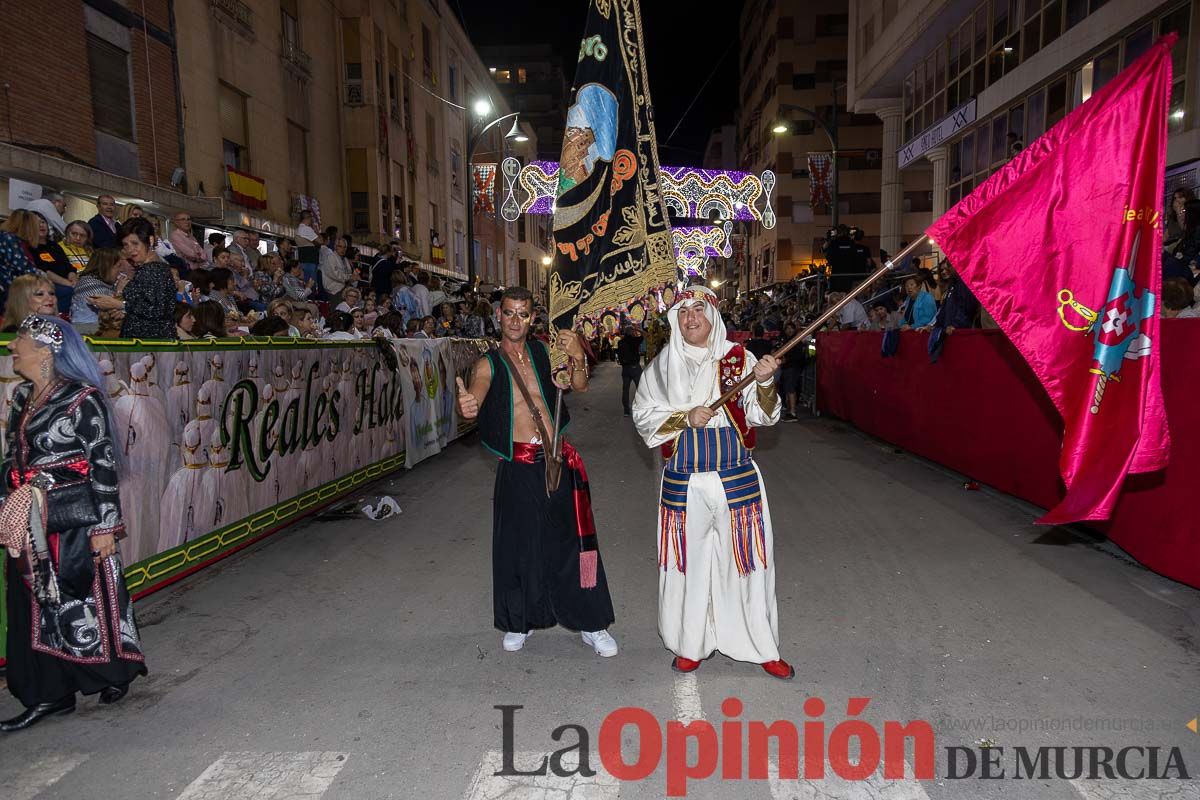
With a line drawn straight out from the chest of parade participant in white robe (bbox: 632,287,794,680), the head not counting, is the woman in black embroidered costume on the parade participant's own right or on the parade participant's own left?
on the parade participant's own right

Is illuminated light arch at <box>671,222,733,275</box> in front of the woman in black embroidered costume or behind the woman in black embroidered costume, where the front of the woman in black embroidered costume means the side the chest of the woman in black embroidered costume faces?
behind

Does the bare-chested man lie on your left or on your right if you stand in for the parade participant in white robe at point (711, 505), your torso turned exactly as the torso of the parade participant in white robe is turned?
on your right

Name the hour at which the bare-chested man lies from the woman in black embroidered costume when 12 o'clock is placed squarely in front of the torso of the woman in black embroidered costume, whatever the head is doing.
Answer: The bare-chested man is roughly at 8 o'clock from the woman in black embroidered costume.

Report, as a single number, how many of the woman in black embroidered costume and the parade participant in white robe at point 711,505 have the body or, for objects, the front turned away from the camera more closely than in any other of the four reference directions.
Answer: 0

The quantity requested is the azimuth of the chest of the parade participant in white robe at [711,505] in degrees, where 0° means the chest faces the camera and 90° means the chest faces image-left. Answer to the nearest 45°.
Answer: approximately 0°

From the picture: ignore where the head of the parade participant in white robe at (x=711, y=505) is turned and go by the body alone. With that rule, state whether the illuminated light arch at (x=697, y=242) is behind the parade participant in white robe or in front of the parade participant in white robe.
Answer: behind

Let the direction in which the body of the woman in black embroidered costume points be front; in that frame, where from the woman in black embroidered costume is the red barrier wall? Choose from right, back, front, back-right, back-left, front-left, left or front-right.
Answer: back-left
